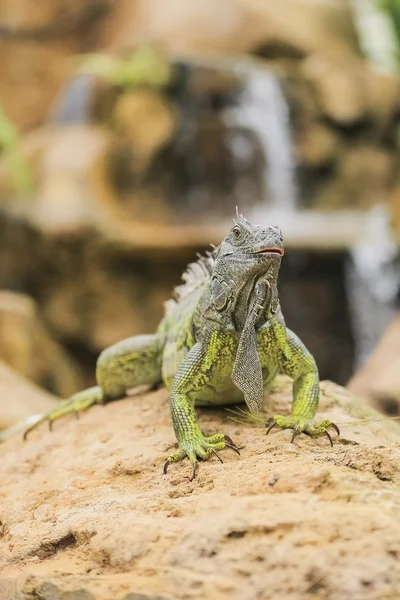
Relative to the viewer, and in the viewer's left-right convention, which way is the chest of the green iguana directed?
facing the viewer and to the right of the viewer
